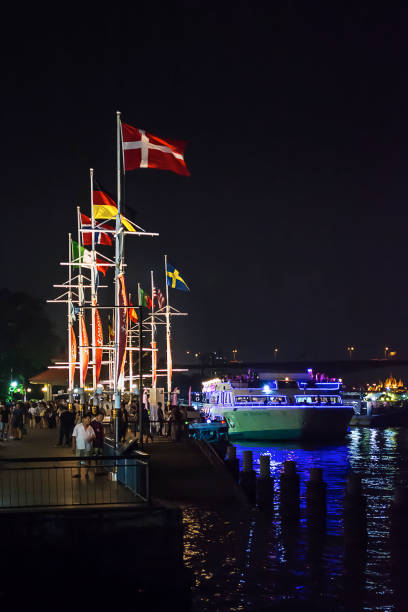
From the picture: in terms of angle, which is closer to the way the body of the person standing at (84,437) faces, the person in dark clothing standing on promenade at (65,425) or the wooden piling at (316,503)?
the wooden piling

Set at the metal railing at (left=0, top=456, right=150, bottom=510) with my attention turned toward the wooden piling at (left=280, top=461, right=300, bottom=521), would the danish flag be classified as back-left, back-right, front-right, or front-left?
front-left

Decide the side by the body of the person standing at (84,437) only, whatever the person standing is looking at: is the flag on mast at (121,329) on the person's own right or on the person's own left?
on the person's own left

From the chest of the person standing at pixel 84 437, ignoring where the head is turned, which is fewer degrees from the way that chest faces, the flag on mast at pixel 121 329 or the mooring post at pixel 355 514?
the mooring post

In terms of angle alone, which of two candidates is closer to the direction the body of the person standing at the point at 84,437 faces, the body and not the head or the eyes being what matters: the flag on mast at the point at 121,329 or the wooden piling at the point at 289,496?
the wooden piling

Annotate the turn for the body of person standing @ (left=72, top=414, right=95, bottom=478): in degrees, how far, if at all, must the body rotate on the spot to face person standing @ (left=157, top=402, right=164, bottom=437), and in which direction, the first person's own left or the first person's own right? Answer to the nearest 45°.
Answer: approximately 135° to the first person's own left

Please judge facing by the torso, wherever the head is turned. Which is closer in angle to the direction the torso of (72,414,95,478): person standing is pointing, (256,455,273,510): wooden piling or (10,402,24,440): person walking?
the wooden piling

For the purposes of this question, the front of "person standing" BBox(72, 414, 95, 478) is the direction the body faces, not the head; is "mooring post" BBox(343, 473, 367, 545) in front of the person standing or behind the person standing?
in front

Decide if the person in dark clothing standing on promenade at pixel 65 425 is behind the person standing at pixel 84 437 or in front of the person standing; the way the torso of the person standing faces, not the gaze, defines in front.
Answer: behind

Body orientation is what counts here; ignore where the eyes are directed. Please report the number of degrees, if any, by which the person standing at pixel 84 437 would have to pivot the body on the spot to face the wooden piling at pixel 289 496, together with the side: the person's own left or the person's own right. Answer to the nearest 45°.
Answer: approximately 45° to the person's own left

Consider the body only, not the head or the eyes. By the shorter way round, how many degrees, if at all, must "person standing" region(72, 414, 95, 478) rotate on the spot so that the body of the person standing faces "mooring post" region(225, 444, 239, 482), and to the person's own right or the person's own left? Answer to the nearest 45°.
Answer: approximately 90° to the person's own left

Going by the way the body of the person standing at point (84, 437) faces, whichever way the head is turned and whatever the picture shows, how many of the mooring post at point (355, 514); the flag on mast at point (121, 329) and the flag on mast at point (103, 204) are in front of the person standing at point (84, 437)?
1

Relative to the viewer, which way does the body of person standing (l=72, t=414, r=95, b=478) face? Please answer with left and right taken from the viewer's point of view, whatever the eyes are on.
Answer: facing the viewer and to the right of the viewer
